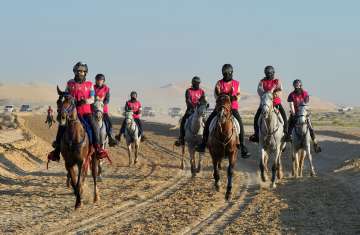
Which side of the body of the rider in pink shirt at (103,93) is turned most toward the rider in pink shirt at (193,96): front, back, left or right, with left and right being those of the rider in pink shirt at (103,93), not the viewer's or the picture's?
left

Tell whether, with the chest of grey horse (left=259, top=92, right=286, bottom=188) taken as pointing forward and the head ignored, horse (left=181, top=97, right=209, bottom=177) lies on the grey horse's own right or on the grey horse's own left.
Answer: on the grey horse's own right

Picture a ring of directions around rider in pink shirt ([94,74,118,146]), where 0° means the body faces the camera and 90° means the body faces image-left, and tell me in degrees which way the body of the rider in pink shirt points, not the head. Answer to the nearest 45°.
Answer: approximately 0°

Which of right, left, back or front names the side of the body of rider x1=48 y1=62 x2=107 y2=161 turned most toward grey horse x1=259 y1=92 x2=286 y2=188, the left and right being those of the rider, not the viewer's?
left

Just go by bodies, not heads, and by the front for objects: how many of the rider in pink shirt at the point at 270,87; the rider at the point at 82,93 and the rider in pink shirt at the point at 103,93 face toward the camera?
3

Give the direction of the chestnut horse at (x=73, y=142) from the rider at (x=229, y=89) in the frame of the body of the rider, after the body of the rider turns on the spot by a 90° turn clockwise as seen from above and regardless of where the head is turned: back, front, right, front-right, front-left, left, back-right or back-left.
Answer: front-left

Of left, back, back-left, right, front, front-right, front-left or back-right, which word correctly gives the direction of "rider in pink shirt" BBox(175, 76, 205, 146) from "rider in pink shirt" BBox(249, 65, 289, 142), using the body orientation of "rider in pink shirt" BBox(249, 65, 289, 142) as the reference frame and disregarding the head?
back-right

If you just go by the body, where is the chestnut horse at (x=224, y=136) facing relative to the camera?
toward the camera

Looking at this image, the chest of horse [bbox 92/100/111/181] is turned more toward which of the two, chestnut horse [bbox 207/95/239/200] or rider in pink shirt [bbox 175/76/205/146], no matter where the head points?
the chestnut horse

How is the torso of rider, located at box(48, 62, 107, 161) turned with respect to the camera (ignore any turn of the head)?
toward the camera

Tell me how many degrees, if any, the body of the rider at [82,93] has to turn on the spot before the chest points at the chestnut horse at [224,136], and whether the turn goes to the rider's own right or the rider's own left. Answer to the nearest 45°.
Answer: approximately 90° to the rider's own left

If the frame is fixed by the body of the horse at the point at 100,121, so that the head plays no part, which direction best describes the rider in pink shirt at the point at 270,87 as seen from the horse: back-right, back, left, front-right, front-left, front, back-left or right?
left

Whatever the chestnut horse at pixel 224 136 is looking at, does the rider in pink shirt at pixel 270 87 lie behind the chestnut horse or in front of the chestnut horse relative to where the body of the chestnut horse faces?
behind

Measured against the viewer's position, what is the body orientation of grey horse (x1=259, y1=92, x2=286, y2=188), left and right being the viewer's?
facing the viewer
